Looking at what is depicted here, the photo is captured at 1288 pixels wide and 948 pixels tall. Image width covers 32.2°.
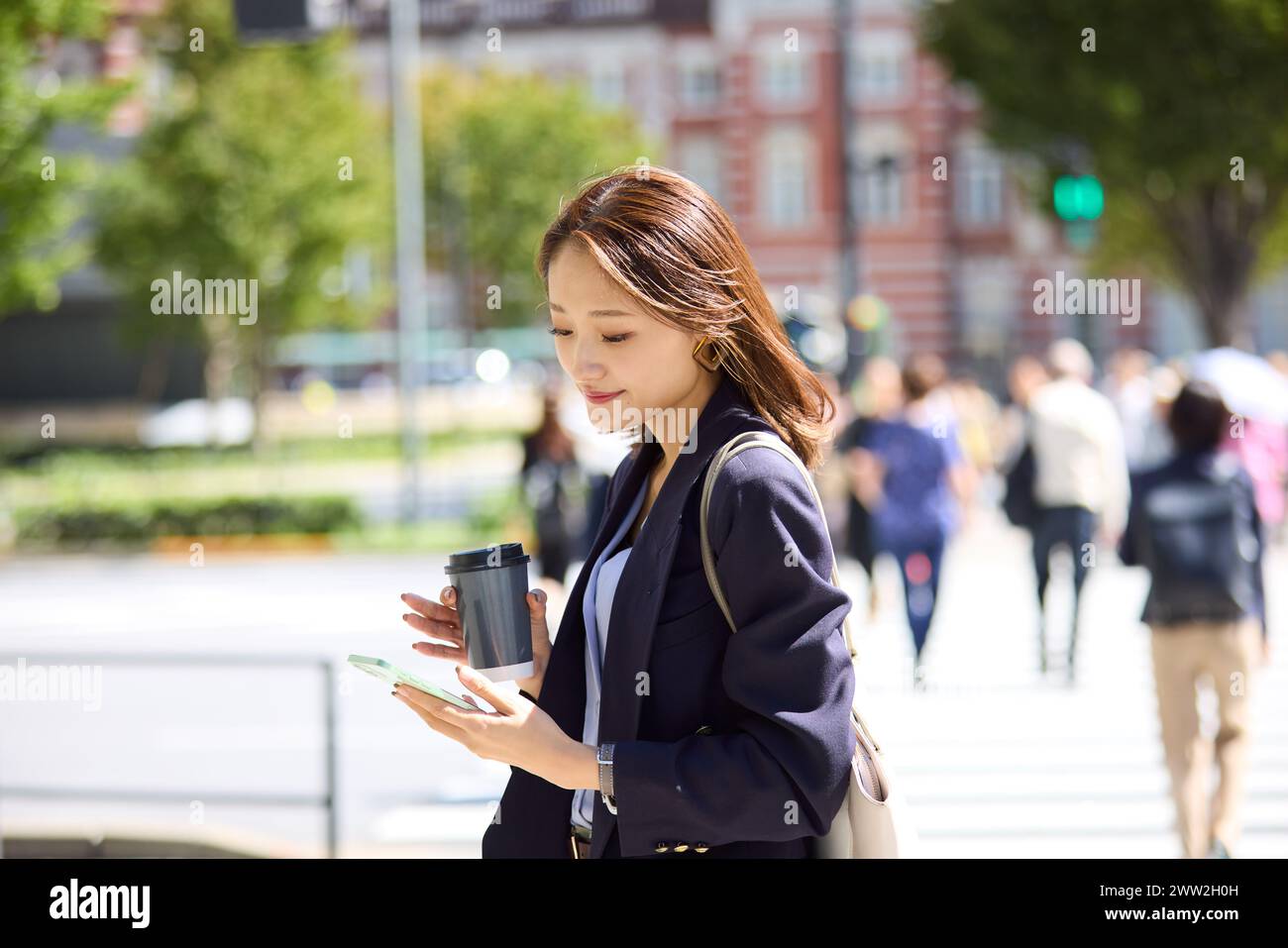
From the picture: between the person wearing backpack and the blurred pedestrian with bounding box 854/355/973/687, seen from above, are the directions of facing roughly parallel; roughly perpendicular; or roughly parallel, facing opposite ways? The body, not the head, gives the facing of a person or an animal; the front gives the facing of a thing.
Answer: roughly parallel

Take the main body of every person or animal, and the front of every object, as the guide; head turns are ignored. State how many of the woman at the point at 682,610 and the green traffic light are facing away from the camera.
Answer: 0

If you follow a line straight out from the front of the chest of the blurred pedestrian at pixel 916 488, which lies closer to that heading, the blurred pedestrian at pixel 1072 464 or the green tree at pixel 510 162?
the green tree

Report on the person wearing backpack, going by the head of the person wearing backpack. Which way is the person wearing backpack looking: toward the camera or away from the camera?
away from the camera

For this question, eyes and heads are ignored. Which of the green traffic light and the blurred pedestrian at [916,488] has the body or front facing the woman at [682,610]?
the green traffic light

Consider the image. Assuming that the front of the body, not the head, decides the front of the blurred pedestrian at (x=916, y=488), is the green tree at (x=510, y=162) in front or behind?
in front

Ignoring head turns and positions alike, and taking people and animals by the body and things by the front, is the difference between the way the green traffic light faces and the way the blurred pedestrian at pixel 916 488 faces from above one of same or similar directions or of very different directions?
very different directions

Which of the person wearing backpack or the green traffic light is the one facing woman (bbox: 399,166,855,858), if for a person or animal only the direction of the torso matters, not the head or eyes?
the green traffic light

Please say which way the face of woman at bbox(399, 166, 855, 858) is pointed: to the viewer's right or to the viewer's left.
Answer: to the viewer's left

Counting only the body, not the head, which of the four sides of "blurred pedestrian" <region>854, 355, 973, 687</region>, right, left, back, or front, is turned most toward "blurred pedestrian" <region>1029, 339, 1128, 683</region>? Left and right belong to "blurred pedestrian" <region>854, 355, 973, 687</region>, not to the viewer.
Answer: right

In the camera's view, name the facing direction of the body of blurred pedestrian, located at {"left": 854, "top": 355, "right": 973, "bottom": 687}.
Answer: away from the camera

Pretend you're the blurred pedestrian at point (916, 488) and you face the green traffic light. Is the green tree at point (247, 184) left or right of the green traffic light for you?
left

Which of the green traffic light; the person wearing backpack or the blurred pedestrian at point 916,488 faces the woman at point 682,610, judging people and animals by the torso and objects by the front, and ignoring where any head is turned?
the green traffic light

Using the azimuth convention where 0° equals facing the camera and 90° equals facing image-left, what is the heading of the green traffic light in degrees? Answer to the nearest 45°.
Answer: approximately 0°

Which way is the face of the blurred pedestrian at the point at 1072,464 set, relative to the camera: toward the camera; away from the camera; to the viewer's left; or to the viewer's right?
away from the camera

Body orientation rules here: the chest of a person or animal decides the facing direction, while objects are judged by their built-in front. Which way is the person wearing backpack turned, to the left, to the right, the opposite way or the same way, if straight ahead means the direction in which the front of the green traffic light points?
the opposite way

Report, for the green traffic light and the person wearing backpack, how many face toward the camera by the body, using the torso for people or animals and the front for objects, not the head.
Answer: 1

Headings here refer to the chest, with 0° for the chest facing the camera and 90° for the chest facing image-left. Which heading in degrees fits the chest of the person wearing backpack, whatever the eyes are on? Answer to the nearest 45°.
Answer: approximately 180°

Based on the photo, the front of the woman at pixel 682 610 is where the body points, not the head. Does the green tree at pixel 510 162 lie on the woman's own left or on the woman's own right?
on the woman's own right

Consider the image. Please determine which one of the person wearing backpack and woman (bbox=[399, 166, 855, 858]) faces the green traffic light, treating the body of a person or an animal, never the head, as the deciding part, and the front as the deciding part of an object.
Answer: the person wearing backpack
